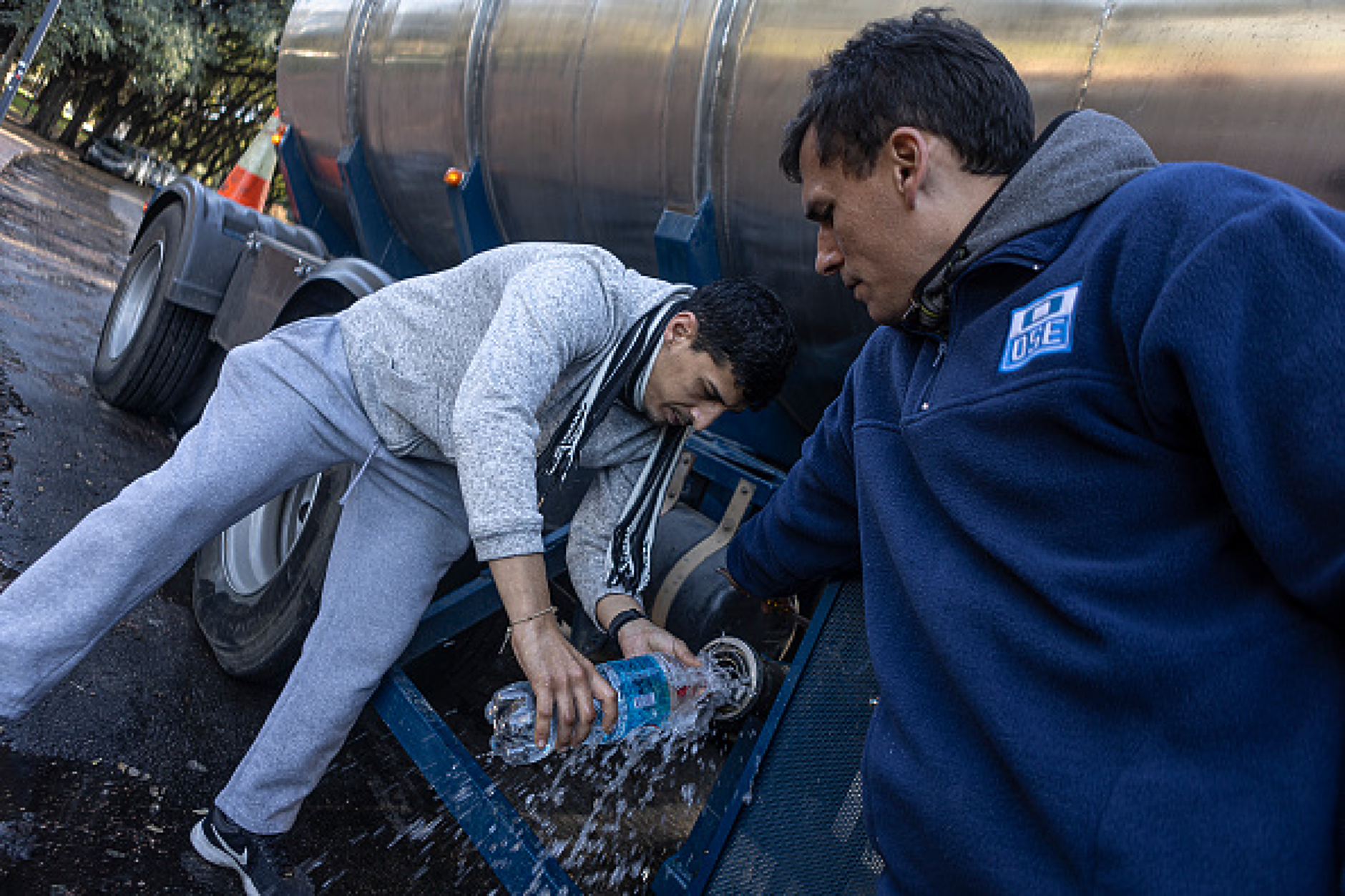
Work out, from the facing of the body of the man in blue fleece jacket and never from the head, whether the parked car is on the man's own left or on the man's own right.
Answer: on the man's own right

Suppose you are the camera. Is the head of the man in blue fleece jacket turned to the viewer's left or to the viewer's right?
to the viewer's left

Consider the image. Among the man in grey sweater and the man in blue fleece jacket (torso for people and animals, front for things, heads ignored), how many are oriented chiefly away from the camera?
0

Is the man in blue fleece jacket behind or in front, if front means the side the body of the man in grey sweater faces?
in front

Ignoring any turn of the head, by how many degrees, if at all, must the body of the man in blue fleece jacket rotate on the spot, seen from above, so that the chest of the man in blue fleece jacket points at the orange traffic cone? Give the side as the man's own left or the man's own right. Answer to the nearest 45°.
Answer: approximately 90° to the man's own right

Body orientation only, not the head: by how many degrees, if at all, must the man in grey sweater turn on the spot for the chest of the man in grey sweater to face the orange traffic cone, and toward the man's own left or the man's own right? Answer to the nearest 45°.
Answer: approximately 135° to the man's own left

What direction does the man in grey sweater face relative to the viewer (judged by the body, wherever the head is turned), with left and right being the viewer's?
facing the viewer and to the right of the viewer

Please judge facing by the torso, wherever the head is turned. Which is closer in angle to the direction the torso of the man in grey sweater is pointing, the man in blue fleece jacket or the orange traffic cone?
the man in blue fleece jacket
